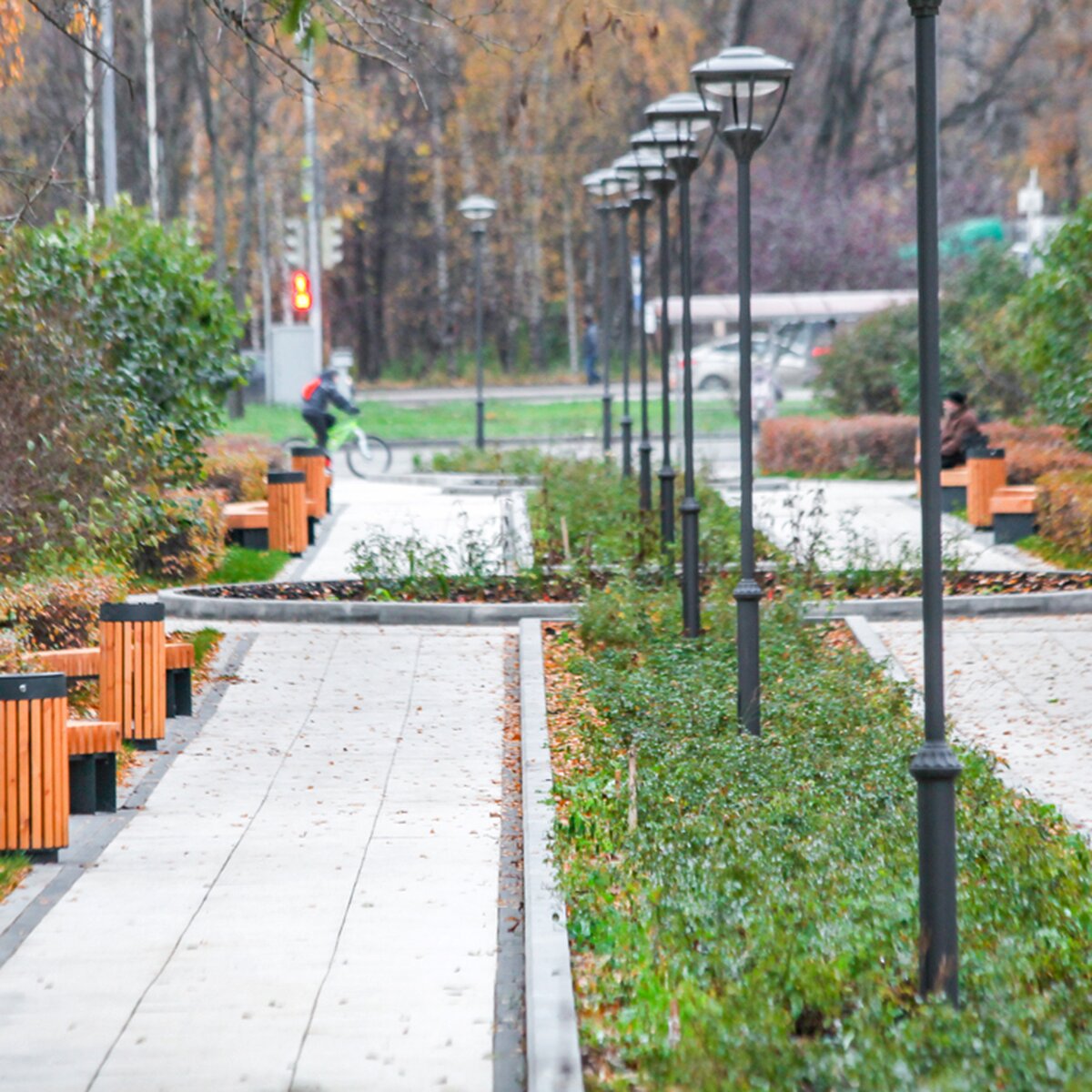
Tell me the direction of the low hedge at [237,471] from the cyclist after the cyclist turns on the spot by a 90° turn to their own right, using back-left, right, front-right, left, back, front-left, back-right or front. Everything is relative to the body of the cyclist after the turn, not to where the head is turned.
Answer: front

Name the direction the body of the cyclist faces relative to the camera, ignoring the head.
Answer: to the viewer's right

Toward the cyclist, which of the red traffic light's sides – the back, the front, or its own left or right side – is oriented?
front

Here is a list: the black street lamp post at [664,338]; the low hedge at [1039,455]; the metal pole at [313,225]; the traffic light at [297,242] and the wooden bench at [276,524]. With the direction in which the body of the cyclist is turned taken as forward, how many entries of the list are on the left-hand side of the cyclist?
2

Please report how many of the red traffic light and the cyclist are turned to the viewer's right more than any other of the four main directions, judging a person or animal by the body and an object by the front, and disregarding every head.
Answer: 1

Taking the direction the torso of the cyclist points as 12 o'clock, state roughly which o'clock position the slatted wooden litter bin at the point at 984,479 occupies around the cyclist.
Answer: The slatted wooden litter bin is roughly at 2 o'clock from the cyclist.

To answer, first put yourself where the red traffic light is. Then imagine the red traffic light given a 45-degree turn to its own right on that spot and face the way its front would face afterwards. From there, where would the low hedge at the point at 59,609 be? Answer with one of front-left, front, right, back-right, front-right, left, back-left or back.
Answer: front-left

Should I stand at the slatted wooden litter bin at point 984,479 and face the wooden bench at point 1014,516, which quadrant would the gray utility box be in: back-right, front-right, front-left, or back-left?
back-right

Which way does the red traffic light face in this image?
toward the camera

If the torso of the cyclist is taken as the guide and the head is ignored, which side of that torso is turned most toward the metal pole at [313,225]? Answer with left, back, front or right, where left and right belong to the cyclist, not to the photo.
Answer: left

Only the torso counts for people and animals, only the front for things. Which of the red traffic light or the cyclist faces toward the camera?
the red traffic light

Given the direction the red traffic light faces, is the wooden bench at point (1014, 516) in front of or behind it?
in front

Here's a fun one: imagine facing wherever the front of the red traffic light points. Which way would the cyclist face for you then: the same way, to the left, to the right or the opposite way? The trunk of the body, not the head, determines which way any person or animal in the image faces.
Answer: to the left

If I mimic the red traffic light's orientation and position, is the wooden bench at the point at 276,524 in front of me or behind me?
in front

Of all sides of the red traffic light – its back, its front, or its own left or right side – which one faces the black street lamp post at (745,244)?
front

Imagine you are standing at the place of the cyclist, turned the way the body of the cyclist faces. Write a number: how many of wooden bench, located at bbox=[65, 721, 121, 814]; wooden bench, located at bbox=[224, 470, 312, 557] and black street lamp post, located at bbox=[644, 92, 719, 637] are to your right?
3

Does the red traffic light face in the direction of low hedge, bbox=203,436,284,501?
yes

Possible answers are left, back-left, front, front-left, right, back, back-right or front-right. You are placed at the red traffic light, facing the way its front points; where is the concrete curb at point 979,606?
front
